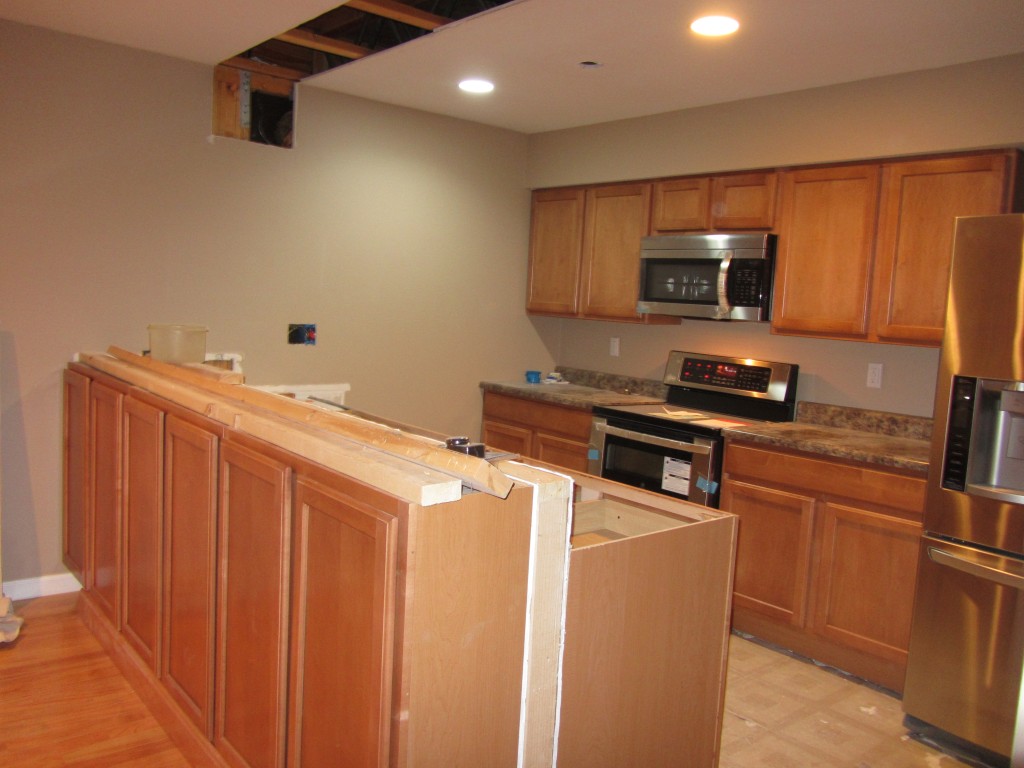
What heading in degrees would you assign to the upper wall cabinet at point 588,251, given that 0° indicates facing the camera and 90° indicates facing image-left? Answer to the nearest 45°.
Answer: approximately 45°

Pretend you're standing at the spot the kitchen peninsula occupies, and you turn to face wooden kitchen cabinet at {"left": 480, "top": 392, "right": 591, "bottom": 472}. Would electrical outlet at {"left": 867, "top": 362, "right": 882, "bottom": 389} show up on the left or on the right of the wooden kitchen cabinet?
right

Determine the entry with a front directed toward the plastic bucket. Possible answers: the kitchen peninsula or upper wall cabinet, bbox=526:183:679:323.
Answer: the upper wall cabinet

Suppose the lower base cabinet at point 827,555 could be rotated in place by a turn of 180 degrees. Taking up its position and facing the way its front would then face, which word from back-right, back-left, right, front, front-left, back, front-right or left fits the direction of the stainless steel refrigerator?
right

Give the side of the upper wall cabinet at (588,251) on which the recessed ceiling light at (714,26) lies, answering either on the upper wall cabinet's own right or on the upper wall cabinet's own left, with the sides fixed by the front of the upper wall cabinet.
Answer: on the upper wall cabinet's own left

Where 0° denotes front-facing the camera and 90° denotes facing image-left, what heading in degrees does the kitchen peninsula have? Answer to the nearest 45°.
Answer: approximately 45°
